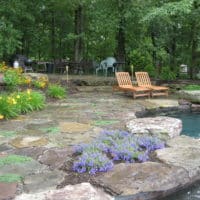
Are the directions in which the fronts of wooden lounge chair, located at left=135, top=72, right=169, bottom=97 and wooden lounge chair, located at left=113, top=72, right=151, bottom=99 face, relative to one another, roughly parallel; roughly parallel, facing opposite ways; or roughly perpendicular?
roughly parallel

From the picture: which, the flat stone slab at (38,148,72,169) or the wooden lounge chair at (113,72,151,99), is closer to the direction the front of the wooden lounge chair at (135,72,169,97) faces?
the flat stone slab

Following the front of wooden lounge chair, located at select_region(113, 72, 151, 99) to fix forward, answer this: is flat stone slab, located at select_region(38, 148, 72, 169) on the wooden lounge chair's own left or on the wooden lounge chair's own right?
on the wooden lounge chair's own right

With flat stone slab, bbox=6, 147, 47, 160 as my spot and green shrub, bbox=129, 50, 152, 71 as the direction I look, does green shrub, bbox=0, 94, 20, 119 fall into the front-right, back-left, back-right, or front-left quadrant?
front-left

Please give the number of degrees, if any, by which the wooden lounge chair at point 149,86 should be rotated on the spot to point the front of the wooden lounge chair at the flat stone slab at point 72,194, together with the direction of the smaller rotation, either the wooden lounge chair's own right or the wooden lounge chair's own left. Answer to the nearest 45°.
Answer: approximately 45° to the wooden lounge chair's own right

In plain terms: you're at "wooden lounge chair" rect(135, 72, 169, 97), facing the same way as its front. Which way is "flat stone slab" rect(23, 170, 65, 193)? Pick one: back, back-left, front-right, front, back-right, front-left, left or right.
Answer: front-right

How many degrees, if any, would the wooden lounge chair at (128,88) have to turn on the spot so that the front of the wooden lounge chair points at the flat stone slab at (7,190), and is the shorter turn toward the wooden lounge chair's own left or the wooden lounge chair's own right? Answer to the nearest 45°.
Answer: approximately 45° to the wooden lounge chair's own right

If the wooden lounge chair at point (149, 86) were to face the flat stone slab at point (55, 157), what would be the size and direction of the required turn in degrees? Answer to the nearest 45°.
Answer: approximately 45° to its right

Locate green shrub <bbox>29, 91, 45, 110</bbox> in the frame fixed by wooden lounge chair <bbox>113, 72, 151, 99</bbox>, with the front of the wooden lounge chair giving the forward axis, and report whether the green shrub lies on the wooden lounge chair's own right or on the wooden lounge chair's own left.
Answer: on the wooden lounge chair's own right

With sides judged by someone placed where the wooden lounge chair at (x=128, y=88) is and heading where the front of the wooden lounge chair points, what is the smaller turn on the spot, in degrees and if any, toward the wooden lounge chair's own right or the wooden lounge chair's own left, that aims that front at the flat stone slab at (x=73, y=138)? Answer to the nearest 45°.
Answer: approximately 45° to the wooden lounge chair's own right

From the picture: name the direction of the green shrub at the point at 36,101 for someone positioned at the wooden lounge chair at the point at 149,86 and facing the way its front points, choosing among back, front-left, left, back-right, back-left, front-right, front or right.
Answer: right
